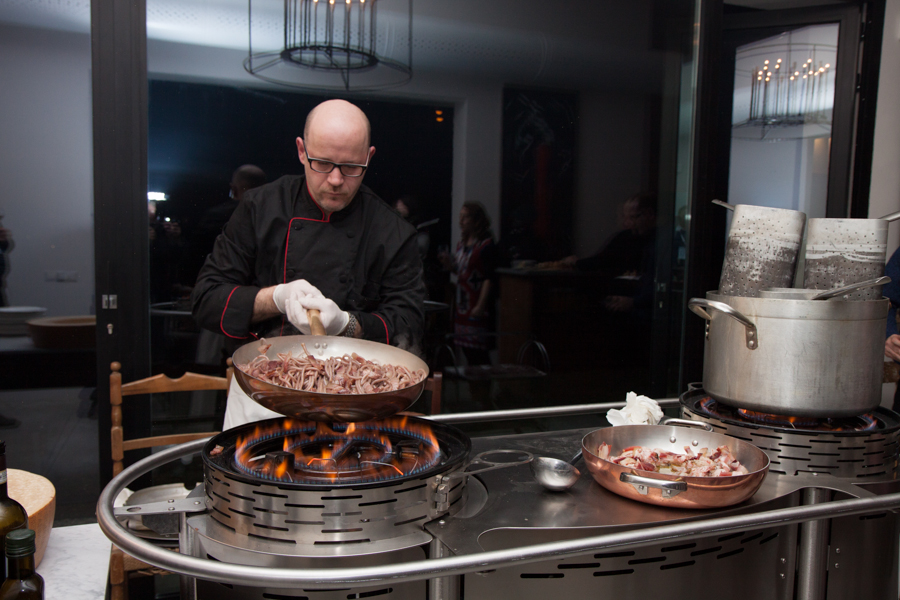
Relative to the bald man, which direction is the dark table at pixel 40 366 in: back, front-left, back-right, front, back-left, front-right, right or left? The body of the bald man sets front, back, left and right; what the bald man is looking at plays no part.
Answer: back-right

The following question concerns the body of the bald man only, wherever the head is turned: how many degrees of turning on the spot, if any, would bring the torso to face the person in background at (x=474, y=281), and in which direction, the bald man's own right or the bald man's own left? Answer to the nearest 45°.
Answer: approximately 135° to the bald man's own left

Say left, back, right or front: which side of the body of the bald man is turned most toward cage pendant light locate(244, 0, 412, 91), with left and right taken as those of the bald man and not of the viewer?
back

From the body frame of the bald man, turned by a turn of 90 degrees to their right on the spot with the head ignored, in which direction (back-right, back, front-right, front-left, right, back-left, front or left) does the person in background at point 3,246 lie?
front-right

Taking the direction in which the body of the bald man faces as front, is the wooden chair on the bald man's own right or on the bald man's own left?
on the bald man's own right

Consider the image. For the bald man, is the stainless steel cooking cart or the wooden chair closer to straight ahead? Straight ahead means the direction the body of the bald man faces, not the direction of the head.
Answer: the stainless steel cooking cart

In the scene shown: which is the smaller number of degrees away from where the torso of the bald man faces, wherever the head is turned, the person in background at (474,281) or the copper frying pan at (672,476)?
the copper frying pan

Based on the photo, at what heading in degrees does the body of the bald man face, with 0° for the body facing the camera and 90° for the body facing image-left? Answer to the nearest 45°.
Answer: approximately 0°

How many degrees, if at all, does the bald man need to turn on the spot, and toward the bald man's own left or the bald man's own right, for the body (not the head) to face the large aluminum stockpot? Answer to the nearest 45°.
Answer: approximately 45° to the bald man's own left
